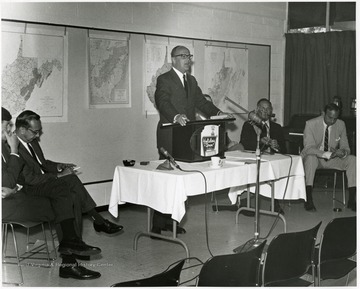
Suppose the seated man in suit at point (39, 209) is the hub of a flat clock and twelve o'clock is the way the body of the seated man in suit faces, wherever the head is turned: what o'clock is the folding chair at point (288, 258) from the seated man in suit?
The folding chair is roughly at 2 o'clock from the seated man in suit.

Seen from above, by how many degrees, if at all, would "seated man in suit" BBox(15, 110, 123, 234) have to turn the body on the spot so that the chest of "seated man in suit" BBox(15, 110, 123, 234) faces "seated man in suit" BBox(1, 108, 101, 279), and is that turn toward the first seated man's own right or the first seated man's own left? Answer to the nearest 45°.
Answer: approximately 45° to the first seated man's own right

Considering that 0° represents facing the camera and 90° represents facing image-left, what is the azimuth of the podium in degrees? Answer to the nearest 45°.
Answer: approximately 315°

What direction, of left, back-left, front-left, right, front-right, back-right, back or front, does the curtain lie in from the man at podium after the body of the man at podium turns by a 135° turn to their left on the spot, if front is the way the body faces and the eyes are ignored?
front-right

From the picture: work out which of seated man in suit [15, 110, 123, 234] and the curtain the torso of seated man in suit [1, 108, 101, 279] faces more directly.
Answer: the curtain

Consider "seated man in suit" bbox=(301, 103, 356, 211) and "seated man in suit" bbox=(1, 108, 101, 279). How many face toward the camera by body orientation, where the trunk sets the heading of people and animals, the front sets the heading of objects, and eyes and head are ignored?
1

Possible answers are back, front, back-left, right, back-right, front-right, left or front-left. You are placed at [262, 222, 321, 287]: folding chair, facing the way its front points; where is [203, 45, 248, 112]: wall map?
front-right

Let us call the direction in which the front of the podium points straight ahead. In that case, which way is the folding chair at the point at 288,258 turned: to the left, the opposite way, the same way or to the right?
the opposite way

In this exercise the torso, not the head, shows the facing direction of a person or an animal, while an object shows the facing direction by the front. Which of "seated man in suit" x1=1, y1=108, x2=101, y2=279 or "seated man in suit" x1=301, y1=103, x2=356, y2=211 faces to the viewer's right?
"seated man in suit" x1=1, y1=108, x2=101, y2=279

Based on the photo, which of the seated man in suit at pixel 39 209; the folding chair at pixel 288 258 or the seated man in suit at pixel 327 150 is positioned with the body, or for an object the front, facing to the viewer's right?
the seated man in suit at pixel 39 209

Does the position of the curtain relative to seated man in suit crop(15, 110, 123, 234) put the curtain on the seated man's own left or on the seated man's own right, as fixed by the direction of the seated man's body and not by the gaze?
on the seated man's own left

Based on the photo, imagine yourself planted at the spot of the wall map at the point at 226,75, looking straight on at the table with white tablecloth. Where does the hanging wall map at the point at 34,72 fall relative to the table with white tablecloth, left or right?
right

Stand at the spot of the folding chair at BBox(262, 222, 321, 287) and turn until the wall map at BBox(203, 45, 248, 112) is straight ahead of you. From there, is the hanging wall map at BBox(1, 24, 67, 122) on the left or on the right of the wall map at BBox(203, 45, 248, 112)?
left
